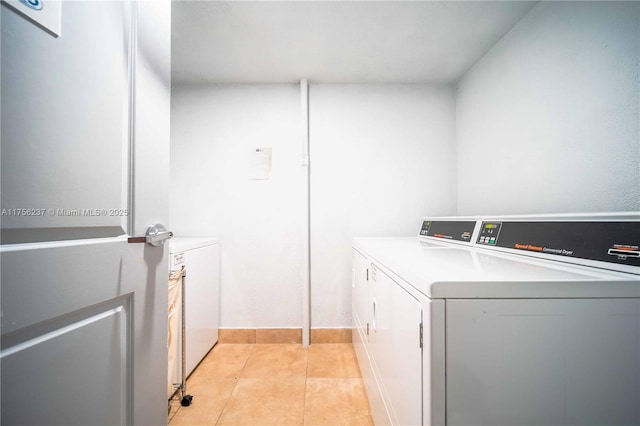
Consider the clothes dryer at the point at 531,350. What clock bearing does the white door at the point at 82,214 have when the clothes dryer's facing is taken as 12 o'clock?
The white door is roughly at 12 o'clock from the clothes dryer.

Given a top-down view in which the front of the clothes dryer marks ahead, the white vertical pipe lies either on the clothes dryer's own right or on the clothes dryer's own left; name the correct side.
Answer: on the clothes dryer's own right

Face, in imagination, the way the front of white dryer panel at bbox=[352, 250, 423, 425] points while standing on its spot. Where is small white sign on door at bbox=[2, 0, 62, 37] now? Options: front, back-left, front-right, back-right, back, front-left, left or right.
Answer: front-left

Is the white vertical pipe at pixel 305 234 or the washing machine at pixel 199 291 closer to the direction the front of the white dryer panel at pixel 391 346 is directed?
the washing machine

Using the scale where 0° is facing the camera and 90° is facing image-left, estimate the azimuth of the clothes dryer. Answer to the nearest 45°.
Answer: approximately 45°
